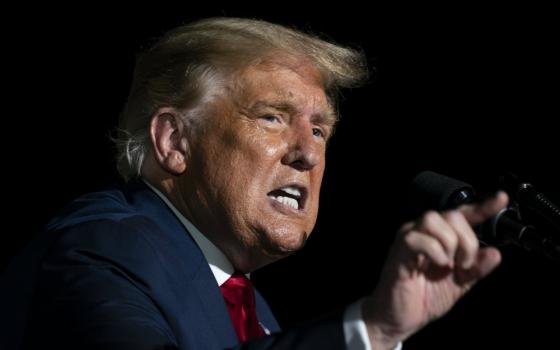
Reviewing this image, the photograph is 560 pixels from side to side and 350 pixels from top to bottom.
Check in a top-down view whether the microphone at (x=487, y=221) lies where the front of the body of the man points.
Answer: yes

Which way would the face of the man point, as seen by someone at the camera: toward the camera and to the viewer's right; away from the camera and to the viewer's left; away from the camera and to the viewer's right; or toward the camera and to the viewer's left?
toward the camera and to the viewer's right

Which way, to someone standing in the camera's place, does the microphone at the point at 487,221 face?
facing to the left of the viewer

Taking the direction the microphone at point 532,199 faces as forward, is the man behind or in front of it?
in front

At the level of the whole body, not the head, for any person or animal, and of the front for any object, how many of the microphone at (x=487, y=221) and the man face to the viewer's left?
1

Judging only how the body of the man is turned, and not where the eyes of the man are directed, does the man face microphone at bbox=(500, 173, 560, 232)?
yes

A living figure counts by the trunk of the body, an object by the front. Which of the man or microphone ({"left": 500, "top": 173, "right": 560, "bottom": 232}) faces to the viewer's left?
the microphone

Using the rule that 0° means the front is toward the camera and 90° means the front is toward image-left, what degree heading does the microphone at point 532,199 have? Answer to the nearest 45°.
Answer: approximately 90°

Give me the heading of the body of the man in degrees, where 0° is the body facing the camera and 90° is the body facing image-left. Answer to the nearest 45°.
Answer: approximately 315°
